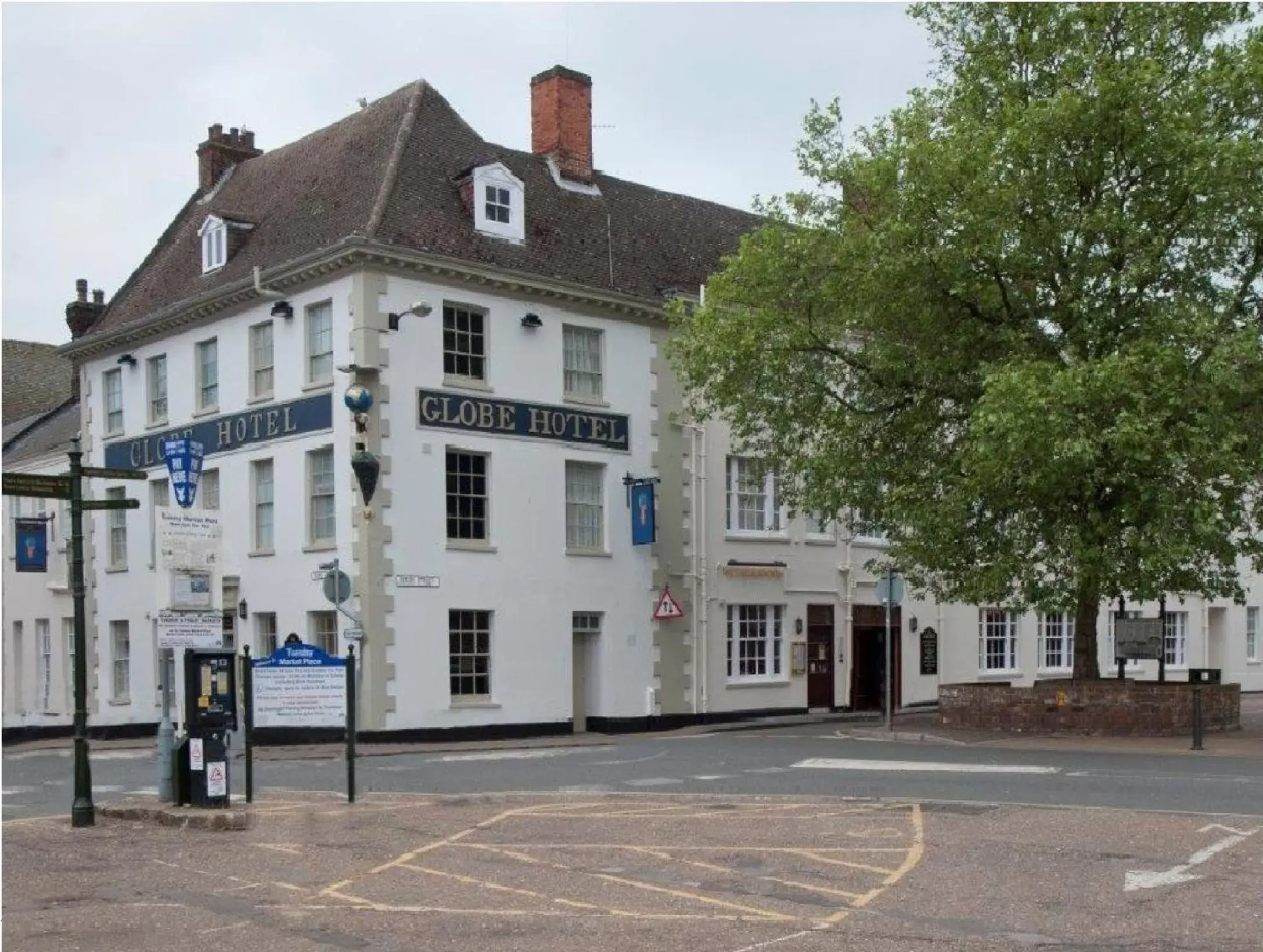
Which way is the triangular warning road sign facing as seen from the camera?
toward the camera

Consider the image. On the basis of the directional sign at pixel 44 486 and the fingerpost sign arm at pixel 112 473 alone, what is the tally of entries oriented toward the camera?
2

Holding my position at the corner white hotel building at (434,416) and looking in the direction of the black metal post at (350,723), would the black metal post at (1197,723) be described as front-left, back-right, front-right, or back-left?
front-left

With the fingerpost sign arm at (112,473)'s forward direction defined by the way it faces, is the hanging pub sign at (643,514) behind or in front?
behind

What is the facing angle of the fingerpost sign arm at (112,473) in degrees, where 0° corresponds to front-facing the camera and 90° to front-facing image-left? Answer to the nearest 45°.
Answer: approximately 0°

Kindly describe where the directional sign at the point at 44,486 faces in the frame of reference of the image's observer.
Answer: facing the viewer

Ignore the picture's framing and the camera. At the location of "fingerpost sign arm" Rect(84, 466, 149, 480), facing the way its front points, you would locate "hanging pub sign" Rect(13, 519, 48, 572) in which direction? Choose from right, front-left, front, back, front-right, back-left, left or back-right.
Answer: back

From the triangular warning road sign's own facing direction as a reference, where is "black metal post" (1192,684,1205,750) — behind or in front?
in front

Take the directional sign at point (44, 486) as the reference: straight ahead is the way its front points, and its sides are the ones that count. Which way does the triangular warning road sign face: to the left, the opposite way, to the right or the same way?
the same way

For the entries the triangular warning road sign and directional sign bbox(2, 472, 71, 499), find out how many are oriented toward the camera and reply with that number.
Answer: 2
